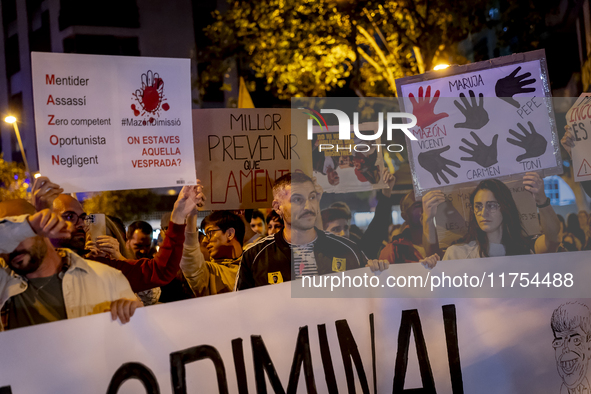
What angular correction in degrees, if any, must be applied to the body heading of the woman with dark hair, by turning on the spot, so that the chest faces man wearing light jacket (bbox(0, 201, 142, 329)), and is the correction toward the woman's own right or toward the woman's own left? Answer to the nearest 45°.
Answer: approximately 45° to the woman's own right

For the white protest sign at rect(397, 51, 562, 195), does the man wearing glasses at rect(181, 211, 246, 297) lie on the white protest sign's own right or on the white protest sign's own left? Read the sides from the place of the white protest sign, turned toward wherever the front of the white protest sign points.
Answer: on the white protest sign's own right

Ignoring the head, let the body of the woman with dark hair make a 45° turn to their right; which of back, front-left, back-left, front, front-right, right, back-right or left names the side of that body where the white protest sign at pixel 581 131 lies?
back

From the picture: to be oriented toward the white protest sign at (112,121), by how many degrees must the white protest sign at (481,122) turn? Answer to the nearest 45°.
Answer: approximately 45° to its right

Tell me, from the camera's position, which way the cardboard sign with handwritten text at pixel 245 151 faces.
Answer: facing the viewer

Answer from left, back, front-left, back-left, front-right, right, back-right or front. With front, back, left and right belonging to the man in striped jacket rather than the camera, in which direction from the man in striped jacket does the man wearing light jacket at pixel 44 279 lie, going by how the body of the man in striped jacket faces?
front-right

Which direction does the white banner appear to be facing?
toward the camera

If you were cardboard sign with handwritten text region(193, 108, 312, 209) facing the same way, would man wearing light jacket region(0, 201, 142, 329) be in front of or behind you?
in front

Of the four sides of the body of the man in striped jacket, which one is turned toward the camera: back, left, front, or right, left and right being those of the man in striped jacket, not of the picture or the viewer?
front

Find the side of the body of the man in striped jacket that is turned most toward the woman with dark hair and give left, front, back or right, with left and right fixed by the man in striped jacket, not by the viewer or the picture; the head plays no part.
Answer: left

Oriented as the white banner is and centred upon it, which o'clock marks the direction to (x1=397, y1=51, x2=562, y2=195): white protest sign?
The white protest sign is roughly at 8 o'clock from the white banner.
